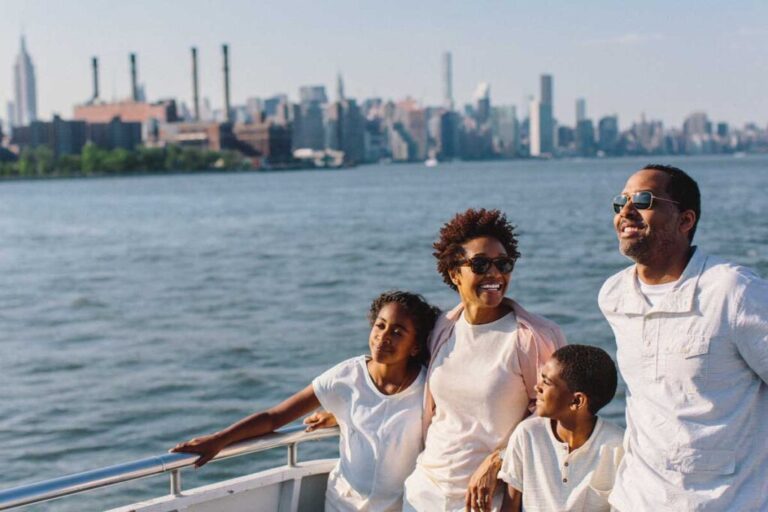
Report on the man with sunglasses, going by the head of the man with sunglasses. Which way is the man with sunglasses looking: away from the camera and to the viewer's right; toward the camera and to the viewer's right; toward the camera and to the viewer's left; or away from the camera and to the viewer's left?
toward the camera and to the viewer's left

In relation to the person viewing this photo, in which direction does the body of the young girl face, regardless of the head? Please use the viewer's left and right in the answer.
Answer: facing the viewer

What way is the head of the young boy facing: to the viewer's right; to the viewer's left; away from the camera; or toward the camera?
to the viewer's left

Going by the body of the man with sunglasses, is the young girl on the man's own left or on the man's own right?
on the man's own right

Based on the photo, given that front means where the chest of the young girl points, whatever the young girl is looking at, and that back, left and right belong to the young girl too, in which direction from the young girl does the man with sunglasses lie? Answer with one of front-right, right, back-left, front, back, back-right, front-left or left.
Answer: front-left

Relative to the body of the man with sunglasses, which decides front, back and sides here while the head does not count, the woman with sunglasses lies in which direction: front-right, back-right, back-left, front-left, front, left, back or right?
right
